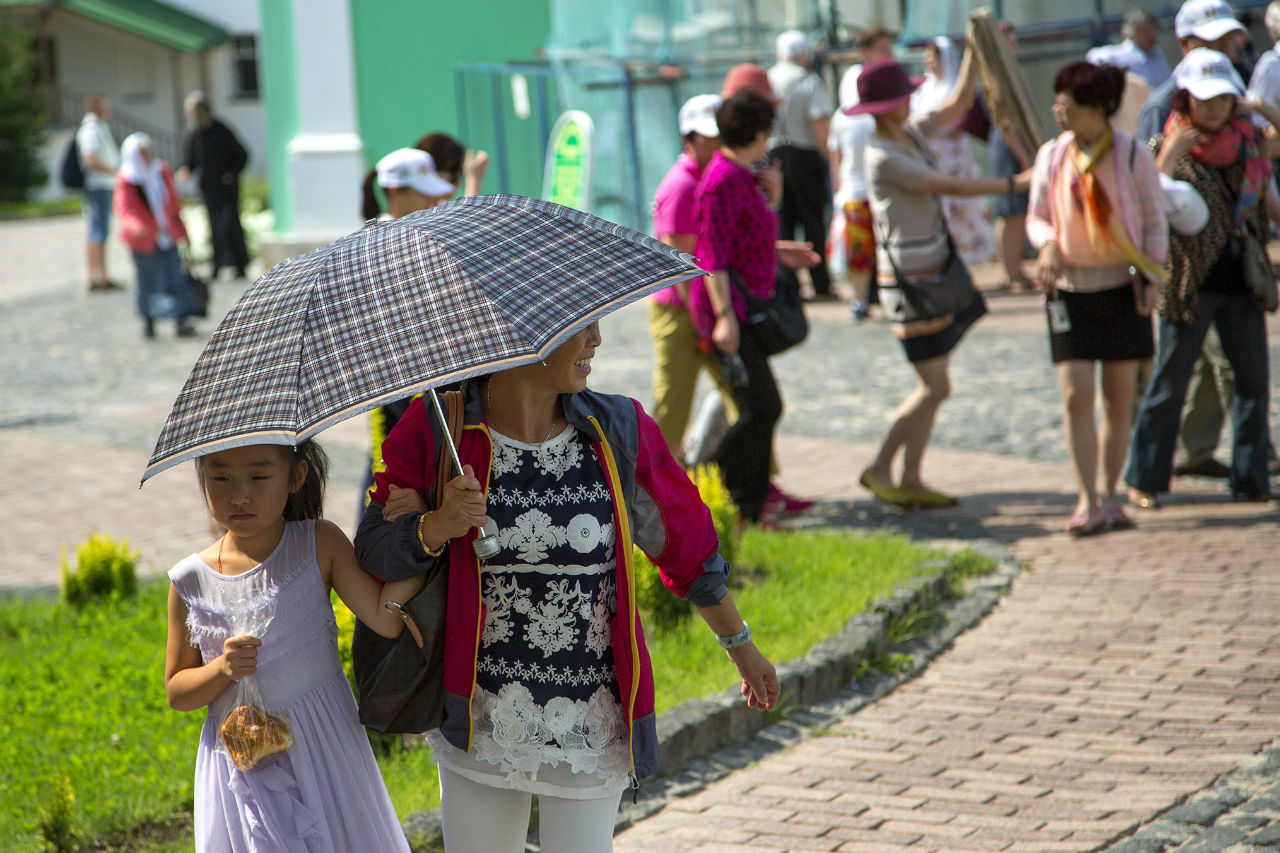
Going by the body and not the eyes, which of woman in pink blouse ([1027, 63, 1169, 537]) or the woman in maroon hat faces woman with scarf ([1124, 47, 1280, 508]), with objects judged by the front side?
the woman in maroon hat

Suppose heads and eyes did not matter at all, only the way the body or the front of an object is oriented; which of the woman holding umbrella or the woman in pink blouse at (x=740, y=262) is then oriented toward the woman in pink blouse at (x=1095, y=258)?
the woman in pink blouse at (x=740, y=262)

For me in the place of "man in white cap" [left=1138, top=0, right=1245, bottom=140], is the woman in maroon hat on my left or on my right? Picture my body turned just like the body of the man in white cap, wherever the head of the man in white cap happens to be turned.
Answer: on my right

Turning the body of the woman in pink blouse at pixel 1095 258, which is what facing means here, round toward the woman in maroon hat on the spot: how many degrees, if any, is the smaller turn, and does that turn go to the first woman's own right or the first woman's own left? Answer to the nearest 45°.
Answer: approximately 135° to the first woman's own right

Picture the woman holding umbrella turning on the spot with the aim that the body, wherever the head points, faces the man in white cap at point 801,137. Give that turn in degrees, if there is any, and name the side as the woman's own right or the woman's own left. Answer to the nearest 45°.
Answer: approximately 180°

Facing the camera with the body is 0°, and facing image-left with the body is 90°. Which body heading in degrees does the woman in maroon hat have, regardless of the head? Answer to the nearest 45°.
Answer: approximately 270°
